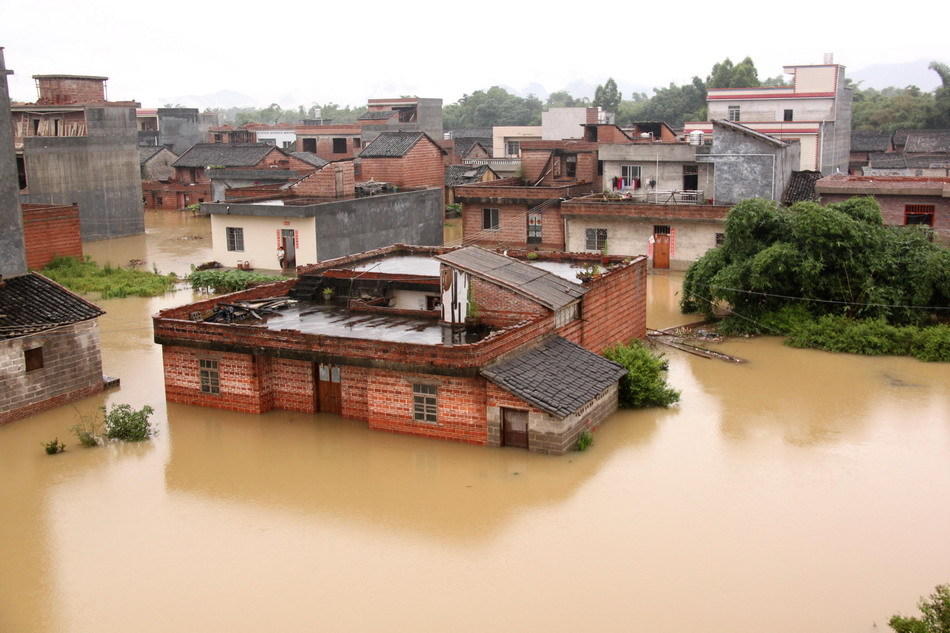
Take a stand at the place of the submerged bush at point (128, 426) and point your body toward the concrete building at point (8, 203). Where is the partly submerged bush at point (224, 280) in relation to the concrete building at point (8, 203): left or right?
right

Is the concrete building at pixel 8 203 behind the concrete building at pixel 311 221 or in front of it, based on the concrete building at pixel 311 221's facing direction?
in front

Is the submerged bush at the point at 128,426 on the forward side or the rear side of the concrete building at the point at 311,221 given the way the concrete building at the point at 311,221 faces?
on the forward side

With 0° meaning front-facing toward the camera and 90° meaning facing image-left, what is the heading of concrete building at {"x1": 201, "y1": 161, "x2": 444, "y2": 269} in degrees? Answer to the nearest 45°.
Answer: approximately 45°

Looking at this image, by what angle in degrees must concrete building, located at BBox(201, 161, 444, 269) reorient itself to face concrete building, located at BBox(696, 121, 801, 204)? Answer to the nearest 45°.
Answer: approximately 135° to its left

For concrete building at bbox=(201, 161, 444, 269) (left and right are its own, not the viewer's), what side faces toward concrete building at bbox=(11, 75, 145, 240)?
right

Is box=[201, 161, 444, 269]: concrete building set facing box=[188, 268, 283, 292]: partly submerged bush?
yes

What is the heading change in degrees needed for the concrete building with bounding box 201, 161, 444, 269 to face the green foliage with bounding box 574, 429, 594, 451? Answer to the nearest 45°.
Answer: approximately 45° to its left

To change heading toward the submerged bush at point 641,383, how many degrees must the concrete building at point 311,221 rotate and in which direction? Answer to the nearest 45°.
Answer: approximately 45° to its left

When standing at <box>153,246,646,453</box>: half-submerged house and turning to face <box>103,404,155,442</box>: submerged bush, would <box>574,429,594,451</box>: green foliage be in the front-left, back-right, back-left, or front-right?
back-left
